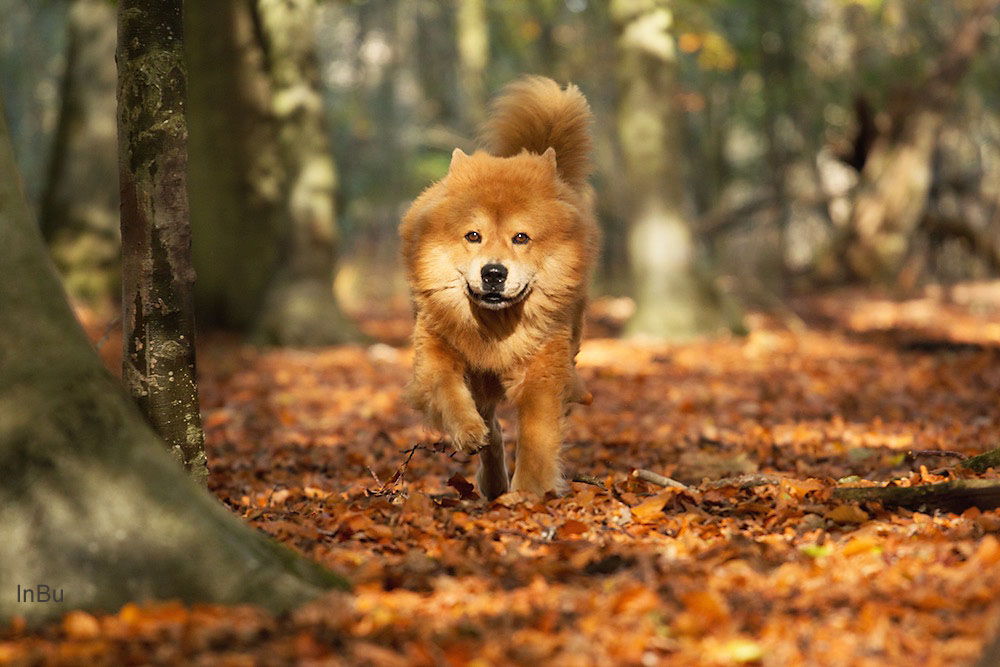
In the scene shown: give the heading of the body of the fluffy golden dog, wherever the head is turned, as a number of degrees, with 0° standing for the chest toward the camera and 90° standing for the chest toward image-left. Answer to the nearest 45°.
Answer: approximately 0°

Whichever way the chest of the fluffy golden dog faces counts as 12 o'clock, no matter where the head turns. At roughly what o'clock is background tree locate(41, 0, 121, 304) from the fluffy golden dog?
The background tree is roughly at 5 o'clock from the fluffy golden dog.

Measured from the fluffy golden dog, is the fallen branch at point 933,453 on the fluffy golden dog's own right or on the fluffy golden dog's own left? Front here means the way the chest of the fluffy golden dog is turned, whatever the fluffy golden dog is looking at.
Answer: on the fluffy golden dog's own left

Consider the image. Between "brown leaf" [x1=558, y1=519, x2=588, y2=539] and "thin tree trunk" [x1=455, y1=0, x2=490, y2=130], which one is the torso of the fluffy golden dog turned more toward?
the brown leaf

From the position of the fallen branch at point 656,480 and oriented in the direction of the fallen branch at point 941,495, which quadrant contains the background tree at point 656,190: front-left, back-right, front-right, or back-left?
back-left

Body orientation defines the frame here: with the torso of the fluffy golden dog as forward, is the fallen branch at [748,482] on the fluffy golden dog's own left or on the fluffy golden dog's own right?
on the fluffy golden dog's own left

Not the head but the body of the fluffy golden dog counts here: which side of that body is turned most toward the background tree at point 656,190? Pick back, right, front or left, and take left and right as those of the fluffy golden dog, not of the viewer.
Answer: back

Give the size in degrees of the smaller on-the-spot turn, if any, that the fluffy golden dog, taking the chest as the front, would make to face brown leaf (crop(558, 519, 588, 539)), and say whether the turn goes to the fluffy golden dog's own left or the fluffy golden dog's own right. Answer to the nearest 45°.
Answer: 0° — it already faces it

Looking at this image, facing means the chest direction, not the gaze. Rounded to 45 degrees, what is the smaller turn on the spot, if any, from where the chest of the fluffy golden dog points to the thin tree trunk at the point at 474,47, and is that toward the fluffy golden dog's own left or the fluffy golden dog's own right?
approximately 180°

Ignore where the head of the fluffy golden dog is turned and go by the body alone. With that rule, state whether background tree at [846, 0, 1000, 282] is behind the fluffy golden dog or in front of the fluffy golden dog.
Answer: behind

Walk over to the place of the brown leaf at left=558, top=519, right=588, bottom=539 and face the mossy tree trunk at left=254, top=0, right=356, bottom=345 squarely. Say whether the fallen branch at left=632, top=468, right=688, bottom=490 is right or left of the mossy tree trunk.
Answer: right
